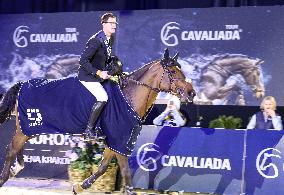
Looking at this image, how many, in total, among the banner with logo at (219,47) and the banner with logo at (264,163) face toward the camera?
2

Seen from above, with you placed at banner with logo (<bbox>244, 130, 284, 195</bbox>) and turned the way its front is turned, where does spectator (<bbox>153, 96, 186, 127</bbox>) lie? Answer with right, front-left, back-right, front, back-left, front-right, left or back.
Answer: back-right

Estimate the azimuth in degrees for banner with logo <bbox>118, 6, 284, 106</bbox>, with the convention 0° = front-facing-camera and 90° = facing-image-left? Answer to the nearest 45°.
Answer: approximately 0°

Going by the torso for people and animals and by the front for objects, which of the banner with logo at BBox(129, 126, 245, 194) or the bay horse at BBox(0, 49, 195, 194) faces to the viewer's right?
the bay horse

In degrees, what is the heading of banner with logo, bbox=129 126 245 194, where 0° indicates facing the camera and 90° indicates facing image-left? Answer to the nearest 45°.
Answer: approximately 0°

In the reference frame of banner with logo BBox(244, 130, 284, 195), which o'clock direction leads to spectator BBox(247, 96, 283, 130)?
The spectator is roughly at 6 o'clock from the banner with logo.

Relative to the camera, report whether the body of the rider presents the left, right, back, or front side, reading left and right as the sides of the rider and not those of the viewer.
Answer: right

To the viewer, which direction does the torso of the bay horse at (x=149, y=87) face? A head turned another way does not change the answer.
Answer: to the viewer's right

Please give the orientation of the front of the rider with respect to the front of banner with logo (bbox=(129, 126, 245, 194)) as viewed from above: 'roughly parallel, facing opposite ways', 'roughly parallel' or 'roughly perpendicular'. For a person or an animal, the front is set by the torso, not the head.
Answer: roughly perpendicular

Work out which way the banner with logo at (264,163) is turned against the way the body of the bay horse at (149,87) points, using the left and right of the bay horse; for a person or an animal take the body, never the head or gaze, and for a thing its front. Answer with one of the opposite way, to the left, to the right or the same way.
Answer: to the right
